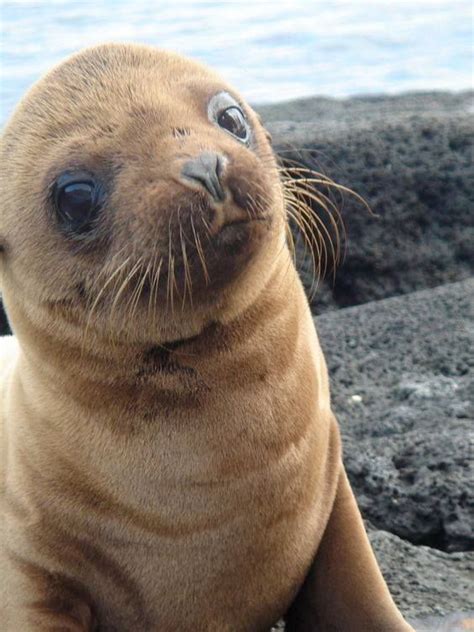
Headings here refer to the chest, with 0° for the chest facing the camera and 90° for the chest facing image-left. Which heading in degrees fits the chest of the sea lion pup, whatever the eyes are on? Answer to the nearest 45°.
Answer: approximately 315°

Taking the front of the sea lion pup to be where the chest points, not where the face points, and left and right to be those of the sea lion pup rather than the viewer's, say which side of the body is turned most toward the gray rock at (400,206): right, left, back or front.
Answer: left

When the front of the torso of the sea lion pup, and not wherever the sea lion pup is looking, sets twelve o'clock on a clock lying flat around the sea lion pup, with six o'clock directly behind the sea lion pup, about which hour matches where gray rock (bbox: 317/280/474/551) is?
The gray rock is roughly at 9 o'clock from the sea lion pup.
